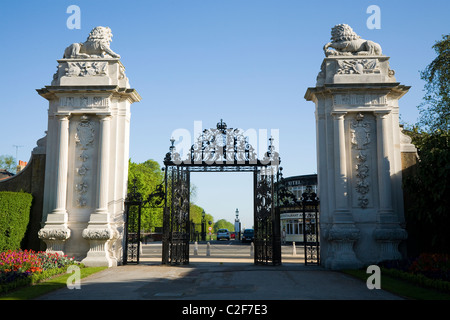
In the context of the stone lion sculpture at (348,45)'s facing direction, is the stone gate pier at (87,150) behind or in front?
in front

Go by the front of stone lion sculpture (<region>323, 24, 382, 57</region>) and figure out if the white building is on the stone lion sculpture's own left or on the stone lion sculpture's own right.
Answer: on the stone lion sculpture's own right

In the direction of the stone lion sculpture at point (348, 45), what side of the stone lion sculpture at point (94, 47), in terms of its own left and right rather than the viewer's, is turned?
front

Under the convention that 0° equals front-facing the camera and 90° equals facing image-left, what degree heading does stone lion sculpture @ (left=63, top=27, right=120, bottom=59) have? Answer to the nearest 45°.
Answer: approximately 270°

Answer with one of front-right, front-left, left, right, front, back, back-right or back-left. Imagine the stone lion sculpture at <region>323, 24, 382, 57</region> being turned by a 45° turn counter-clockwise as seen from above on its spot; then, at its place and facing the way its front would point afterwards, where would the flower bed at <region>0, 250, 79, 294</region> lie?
front

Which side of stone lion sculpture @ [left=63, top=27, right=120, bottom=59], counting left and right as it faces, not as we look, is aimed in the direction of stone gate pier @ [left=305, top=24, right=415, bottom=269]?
front

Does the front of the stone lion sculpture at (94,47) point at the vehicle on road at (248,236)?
no

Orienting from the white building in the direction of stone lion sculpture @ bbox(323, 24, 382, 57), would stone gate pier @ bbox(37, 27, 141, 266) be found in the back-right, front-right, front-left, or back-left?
front-right

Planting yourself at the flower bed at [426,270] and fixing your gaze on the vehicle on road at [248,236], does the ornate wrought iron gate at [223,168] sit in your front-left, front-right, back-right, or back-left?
front-left

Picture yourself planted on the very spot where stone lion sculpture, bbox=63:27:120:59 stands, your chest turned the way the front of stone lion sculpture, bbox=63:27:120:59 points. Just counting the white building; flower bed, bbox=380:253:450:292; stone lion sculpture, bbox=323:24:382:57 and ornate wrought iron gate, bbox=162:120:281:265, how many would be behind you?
0

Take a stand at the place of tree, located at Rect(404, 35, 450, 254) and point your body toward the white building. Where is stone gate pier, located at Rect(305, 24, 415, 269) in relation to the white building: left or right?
left

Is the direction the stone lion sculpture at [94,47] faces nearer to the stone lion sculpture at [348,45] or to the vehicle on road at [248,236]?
the stone lion sculpture

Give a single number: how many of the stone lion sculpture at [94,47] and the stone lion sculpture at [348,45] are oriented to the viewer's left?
1

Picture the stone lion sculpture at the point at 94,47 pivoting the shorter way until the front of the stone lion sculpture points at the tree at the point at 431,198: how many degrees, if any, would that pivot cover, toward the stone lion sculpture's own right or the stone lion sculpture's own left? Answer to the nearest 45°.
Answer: approximately 45° to the stone lion sculpture's own right

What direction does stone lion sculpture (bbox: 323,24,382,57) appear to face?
to the viewer's left
